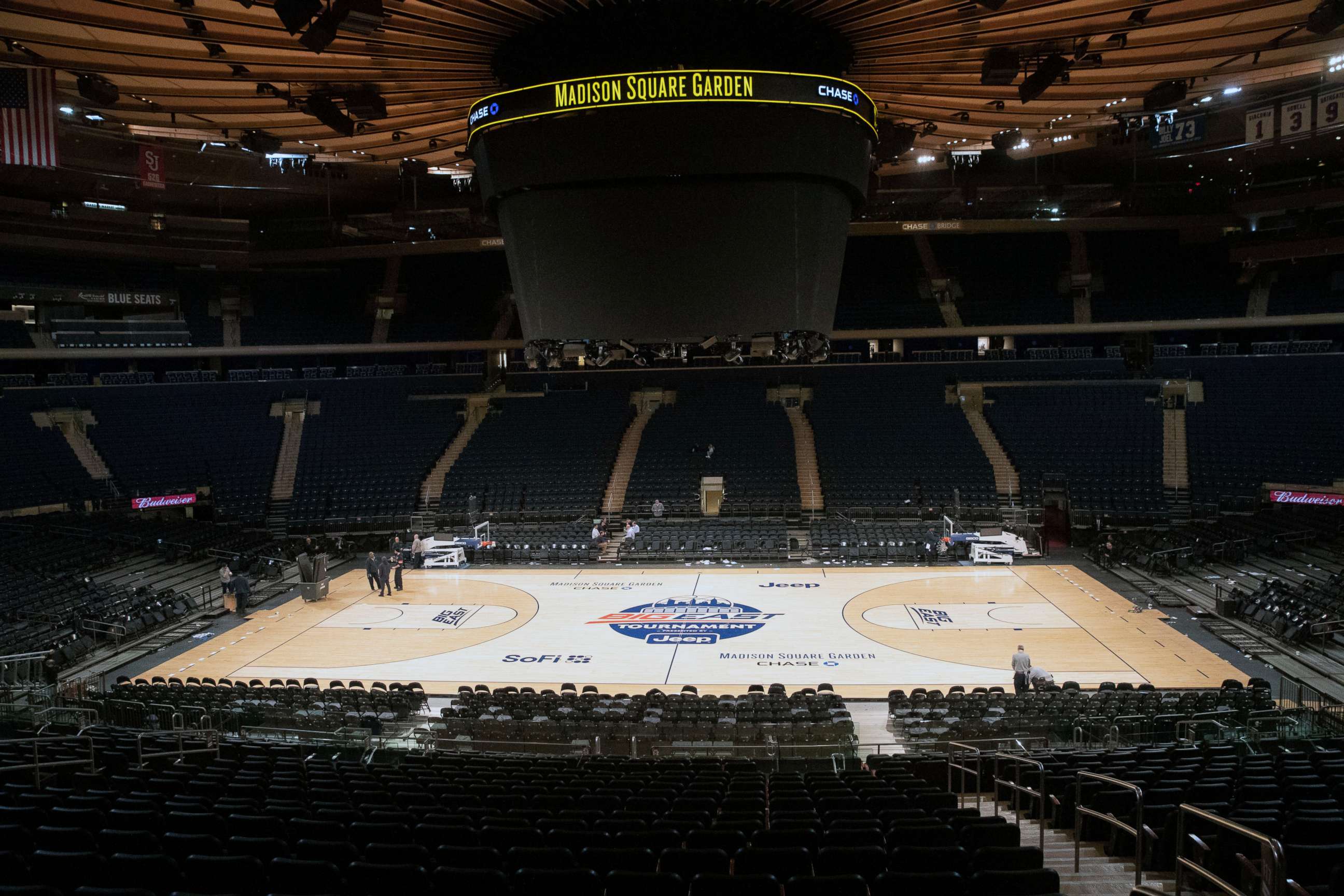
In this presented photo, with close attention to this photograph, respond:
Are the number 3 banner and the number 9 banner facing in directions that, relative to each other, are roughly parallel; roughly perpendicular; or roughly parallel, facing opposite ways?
roughly parallel

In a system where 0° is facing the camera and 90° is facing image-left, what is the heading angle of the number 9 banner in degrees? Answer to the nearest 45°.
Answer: approximately 45°

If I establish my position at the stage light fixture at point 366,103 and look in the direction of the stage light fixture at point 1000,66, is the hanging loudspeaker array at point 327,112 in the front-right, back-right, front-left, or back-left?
back-left

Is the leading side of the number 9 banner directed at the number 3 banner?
no

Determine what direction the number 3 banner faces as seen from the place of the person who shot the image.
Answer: facing the viewer and to the left of the viewer

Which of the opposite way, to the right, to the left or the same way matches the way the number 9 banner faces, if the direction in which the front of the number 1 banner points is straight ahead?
the same way

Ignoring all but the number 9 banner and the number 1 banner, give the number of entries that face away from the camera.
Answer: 0

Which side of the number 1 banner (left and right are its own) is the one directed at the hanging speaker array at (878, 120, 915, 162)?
front

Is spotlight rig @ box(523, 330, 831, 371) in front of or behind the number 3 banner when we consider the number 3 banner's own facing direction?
in front

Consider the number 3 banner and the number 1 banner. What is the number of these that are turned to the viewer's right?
0

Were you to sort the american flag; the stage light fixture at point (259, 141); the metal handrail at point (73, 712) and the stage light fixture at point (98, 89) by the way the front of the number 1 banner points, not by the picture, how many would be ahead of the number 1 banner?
4

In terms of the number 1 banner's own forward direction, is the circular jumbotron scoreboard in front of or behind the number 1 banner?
in front

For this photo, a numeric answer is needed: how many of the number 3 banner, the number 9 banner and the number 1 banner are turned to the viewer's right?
0

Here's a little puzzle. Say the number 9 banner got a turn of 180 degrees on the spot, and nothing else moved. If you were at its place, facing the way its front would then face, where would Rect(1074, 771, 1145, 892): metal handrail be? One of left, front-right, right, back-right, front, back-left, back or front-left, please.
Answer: back-right

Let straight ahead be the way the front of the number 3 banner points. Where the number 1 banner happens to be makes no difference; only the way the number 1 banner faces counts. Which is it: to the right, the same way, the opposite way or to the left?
the same way

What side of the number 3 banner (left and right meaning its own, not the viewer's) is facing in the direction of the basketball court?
front
